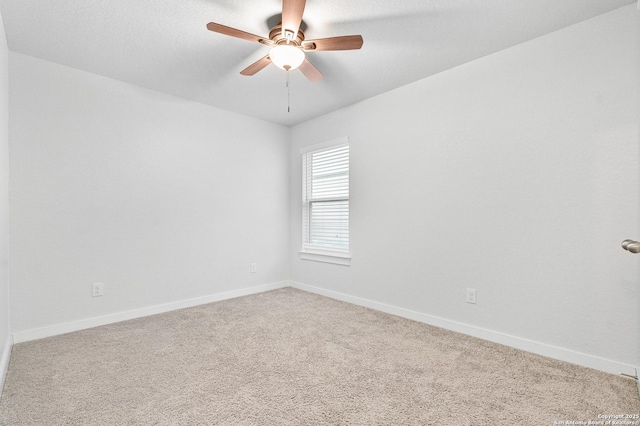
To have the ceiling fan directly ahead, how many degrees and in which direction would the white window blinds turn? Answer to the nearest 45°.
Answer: approximately 45° to its left

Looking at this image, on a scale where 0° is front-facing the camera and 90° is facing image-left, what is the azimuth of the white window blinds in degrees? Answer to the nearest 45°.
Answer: approximately 45°
